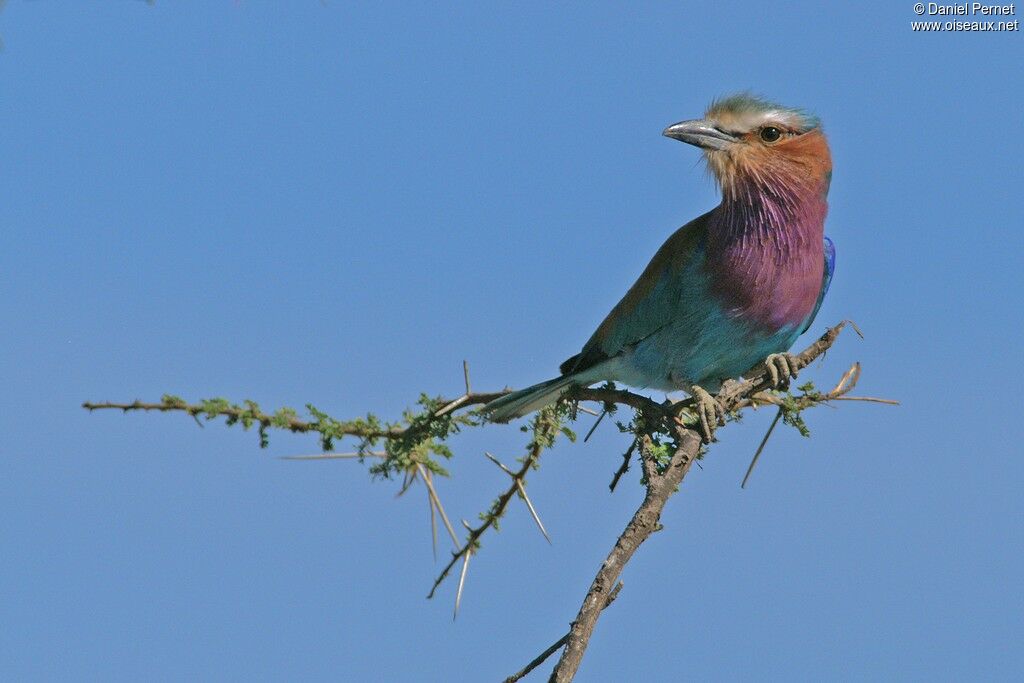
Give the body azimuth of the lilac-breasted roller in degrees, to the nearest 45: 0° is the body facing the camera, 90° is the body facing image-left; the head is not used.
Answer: approximately 315°
